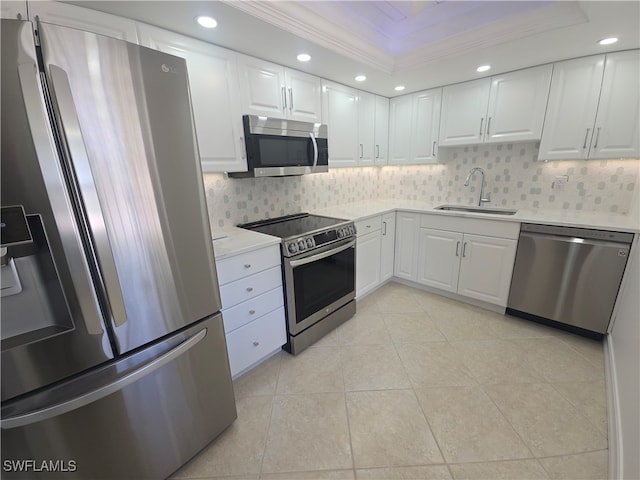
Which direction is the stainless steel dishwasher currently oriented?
toward the camera

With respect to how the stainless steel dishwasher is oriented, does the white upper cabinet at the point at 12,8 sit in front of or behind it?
in front

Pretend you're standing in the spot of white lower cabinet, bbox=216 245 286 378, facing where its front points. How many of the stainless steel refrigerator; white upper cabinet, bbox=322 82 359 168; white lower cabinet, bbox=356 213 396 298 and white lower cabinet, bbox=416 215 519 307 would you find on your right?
1

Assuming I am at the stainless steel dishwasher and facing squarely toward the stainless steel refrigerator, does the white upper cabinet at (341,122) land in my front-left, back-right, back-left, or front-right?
front-right

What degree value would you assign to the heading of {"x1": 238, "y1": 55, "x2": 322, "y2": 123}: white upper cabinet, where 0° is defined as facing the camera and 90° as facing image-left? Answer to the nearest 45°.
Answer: approximately 315°

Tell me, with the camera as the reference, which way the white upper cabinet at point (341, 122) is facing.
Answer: facing the viewer and to the right of the viewer

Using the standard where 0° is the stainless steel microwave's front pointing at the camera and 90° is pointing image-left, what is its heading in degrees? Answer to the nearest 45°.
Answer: approximately 315°

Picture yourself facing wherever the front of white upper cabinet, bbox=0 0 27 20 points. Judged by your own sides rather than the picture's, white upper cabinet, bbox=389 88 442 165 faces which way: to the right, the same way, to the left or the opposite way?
to the right

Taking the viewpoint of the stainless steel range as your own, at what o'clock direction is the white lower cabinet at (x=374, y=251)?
The white lower cabinet is roughly at 9 o'clock from the stainless steel range.

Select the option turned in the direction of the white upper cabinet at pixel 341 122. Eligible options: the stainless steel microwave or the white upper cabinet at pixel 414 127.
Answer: the white upper cabinet at pixel 414 127

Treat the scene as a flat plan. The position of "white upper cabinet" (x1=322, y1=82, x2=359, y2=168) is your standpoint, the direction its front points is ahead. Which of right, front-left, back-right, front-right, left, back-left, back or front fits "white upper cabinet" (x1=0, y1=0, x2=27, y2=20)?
right

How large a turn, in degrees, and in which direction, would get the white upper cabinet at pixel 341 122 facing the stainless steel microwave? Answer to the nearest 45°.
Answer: approximately 90° to its right

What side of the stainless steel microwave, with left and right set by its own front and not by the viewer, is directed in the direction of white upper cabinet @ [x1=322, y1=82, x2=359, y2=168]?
left
